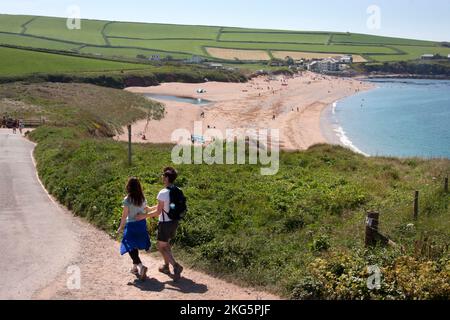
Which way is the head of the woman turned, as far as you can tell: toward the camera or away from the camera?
away from the camera

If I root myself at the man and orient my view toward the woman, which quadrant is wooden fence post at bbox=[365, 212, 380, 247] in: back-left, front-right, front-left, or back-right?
back-right

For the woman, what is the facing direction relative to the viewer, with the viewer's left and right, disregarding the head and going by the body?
facing away from the viewer and to the left of the viewer

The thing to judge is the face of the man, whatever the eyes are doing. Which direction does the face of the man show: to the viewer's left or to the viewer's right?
to the viewer's left

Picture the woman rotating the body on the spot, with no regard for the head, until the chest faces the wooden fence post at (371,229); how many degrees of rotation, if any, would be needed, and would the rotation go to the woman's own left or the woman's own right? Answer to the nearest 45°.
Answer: approximately 135° to the woman's own right

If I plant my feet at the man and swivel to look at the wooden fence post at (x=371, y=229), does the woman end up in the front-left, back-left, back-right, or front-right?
back-left
